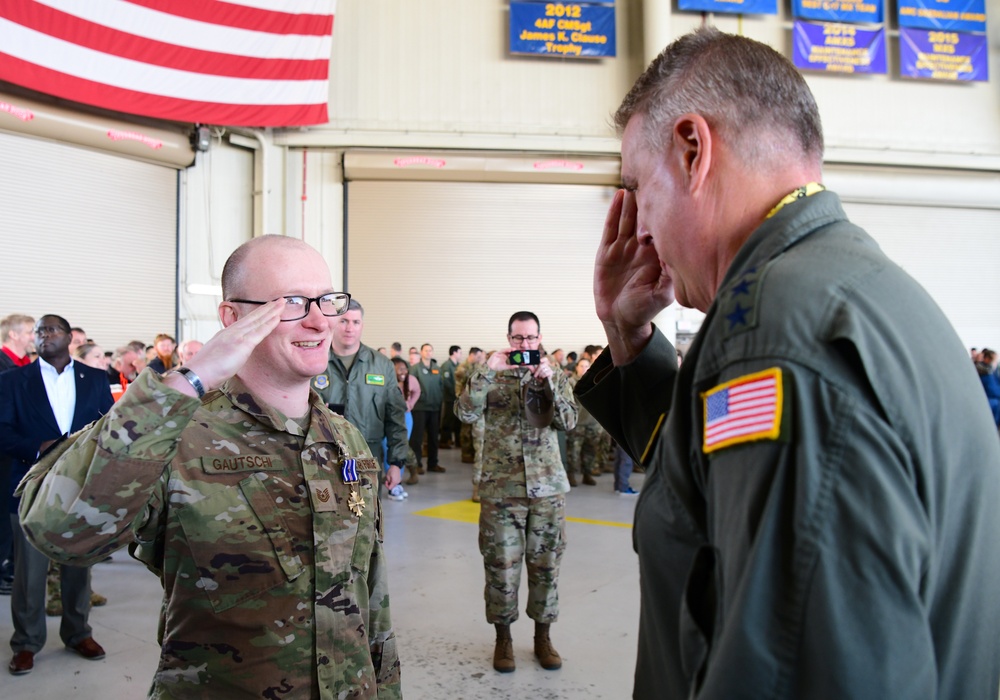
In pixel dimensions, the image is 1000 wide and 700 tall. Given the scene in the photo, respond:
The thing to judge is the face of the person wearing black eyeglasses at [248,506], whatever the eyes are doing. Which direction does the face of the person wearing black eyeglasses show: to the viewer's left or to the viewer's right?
to the viewer's right

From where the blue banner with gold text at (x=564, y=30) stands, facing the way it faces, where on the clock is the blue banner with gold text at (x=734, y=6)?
the blue banner with gold text at (x=734, y=6) is roughly at 9 o'clock from the blue banner with gold text at (x=564, y=30).

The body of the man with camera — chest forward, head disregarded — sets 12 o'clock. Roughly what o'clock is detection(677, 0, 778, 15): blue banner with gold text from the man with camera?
The blue banner with gold text is roughly at 7 o'clock from the man with camera.

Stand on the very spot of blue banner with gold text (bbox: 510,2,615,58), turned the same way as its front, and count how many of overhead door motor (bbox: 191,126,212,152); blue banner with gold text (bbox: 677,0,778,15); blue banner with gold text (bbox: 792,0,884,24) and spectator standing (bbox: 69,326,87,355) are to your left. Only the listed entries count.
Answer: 2

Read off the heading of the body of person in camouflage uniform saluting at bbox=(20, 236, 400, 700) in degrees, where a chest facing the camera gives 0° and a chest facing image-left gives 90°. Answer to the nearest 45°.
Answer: approximately 315°

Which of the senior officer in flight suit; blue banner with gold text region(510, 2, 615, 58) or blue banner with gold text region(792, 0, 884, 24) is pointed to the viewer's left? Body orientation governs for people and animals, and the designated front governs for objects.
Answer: the senior officer in flight suit

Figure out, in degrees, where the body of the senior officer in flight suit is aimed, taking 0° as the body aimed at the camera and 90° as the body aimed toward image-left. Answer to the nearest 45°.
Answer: approximately 90°
